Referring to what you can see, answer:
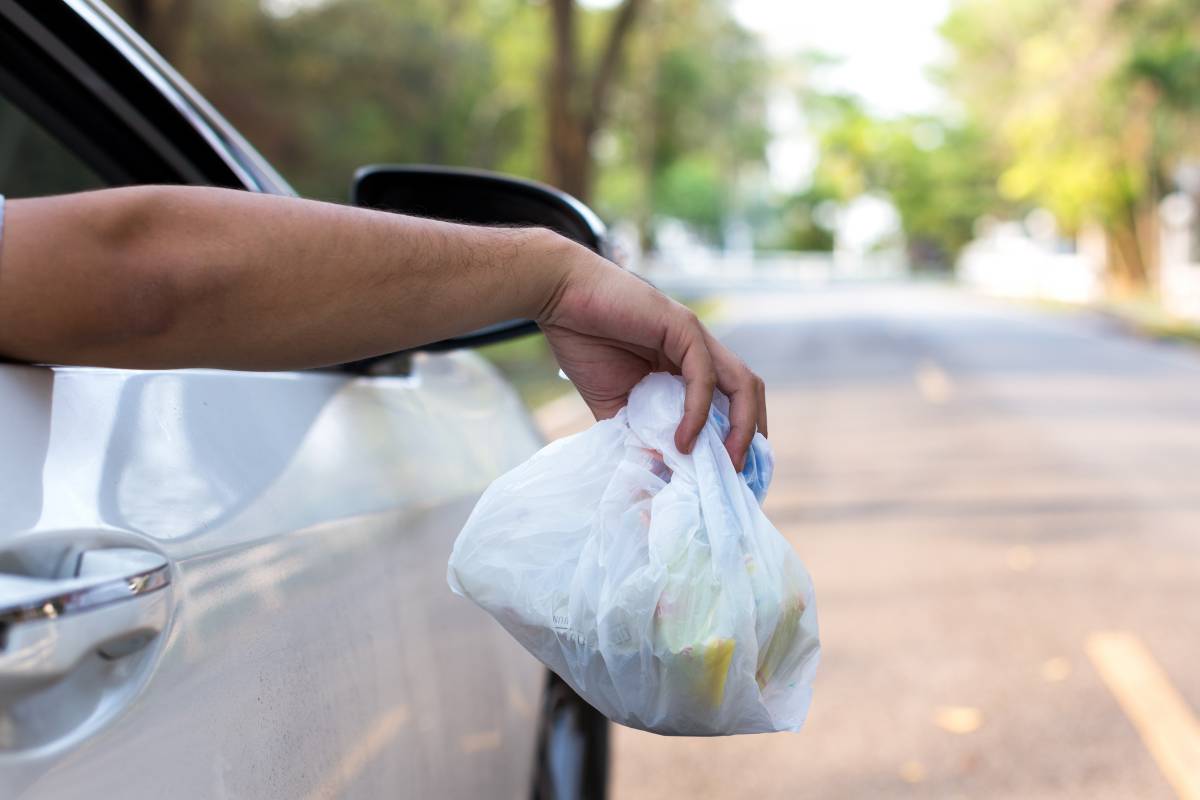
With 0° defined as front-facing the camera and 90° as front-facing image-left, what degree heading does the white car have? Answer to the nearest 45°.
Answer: approximately 225°

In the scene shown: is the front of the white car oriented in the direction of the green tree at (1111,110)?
yes
